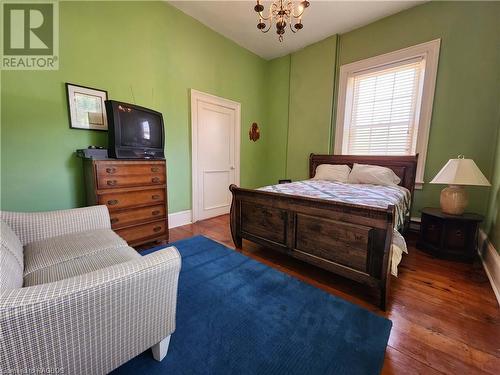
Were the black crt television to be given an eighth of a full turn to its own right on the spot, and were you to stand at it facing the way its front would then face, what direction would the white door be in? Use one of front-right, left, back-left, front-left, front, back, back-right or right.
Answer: back-left

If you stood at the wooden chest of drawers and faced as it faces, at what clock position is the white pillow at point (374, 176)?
The white pillow is roughly at 11 o'clock from the wooden chest of drawers.

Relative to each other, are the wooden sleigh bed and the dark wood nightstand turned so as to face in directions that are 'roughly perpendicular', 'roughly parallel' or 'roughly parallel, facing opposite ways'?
roughly parallel

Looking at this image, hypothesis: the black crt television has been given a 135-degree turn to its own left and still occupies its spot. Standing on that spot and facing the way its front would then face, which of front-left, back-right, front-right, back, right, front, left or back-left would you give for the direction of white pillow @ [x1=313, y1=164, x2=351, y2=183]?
right

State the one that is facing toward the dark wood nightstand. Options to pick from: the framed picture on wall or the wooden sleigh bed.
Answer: the framed picture on wall

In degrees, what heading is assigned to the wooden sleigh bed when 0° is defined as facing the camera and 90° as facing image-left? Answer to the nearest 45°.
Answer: approximately 45°

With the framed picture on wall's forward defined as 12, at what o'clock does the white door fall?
The white door is roughly at 10 o'clock from the framed picture on wall.

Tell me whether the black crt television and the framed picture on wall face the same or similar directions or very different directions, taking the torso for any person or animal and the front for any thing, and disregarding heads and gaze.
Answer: same or similar directions

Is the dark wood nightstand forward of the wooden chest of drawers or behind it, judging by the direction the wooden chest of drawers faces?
forward

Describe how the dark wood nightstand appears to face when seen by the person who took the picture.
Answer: facing the viewer and to the left of the viewer

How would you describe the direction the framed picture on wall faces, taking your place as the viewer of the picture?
facing the viewer and to the right of the viewer

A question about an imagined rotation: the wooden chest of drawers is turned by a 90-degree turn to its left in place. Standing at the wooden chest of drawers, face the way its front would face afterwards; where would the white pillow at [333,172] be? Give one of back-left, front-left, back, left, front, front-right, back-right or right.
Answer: front-right

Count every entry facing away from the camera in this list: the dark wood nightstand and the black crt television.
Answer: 0

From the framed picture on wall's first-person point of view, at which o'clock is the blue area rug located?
The blue area rug is roughly at 1 o'clock from the framed picture on wall.
